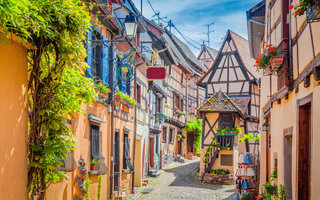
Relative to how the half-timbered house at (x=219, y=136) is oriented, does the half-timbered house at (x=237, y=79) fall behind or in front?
behind

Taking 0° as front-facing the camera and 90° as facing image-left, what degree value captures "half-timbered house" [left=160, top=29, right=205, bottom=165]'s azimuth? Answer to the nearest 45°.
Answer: approximately 315°

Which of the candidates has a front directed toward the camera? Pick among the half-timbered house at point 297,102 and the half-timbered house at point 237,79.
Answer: the half-timbered house at point 237,79

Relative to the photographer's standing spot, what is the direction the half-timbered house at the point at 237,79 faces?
facing the viewer

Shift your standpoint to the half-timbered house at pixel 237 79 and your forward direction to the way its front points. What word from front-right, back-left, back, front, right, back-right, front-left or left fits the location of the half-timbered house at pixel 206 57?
back

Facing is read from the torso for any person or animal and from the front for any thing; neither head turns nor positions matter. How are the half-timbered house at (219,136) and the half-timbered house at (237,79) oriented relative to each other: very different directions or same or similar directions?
same or similar directions

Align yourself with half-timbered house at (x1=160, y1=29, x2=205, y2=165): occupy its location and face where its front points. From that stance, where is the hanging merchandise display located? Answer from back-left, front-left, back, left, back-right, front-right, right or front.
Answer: front-right

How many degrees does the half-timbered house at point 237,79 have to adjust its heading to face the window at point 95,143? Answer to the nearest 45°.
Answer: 0° — it already faces it

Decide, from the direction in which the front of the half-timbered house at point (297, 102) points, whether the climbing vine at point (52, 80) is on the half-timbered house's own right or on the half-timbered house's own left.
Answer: on the half-timbered house's own left

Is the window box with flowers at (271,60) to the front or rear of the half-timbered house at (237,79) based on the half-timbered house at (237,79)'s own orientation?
to the front

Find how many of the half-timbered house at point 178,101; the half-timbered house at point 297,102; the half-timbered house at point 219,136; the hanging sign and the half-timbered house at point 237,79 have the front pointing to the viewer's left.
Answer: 1

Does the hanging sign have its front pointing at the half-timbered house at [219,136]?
no

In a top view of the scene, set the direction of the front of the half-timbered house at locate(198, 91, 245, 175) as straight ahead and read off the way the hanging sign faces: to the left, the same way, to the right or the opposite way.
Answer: the same way

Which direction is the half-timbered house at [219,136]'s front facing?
toward the camera
